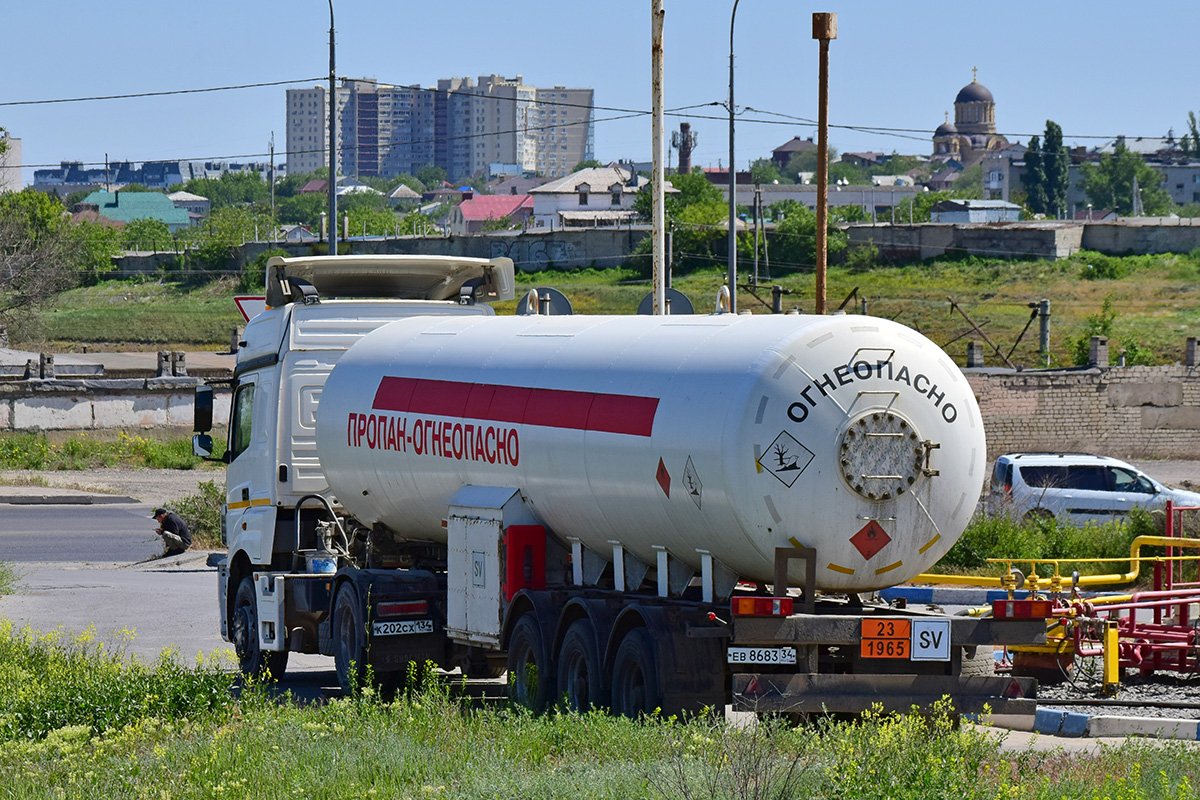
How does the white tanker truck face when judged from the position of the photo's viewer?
facing away from the viewer and to the left of the viewer

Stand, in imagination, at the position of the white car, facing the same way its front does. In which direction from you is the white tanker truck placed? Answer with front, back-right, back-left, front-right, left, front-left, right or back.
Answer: right

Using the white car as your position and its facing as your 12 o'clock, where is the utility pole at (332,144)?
The utility pole is roughly at 6 o'clock from the white car.

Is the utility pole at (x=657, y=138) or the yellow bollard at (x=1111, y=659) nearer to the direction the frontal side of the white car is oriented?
the yellow bollard

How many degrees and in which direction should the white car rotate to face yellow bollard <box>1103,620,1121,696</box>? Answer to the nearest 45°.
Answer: approximately 90° to its right

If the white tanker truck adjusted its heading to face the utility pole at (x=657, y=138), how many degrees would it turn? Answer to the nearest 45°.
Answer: approximately 45° to its right

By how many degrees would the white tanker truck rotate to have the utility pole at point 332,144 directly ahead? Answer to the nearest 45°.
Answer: approximately 45° to its right

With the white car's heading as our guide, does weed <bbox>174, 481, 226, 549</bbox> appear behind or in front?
behind

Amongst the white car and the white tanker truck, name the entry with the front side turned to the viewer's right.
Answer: the white car

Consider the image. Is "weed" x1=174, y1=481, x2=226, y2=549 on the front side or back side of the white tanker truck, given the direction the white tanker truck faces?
on the front side

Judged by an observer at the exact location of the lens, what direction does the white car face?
facing to the right of the viewer

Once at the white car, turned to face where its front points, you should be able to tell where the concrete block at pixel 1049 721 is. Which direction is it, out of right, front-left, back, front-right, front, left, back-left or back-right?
right

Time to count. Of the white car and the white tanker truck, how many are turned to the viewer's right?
1
